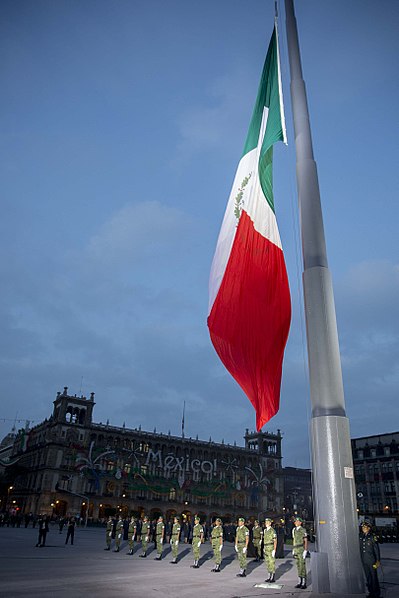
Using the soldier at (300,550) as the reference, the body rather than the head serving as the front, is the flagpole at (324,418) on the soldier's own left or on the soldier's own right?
on the soldier's own left

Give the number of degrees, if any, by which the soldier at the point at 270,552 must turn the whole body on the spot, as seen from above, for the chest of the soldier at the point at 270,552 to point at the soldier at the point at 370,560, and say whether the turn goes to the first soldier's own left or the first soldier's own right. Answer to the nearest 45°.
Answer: approximately 45° to the first soldier's own left

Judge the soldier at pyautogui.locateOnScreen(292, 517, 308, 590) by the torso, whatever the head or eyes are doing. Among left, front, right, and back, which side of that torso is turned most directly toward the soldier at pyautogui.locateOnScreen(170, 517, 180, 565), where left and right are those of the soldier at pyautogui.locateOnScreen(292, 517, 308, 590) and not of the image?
right

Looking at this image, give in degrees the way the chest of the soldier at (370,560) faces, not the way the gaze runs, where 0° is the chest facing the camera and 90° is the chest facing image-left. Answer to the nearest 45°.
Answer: approximately 45°

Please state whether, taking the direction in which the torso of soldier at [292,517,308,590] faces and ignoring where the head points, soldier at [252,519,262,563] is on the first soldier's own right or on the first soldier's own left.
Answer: on the first soldier's own right
